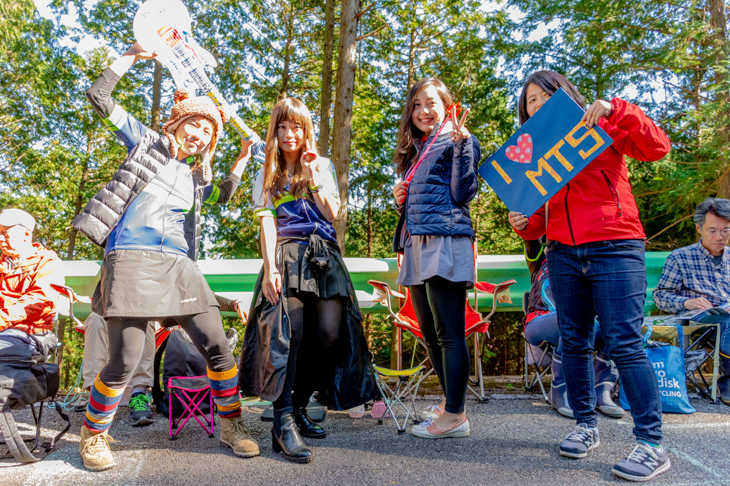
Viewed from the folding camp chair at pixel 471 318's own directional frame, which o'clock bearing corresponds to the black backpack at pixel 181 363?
The black backpack is roughly at 2 o'clock from the folding camp chair.

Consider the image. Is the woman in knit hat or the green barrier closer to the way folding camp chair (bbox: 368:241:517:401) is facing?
the woman in knit hat

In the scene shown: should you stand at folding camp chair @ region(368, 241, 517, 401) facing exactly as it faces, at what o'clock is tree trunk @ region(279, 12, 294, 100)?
The tree trunk is roughly at 5 o'clock from the folding camp chair.

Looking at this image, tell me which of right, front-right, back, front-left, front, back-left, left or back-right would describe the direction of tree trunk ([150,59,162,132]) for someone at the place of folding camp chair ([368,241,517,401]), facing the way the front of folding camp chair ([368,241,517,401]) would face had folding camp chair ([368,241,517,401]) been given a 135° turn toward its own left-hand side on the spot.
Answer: left

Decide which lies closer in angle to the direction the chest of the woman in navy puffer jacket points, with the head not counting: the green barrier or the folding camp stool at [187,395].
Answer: the folding camp stool

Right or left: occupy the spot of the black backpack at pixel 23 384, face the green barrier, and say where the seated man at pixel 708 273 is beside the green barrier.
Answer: right

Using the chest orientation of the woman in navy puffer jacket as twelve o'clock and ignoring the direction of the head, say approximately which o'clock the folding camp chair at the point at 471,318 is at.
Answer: The folding camp chair is roughly at 5 o'clock from the woman in navy puffer jacket.

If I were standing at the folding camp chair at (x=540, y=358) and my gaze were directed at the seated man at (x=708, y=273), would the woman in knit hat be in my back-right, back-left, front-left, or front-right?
back-right

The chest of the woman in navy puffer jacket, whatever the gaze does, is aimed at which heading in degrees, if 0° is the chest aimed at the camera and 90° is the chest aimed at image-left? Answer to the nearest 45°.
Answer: approximately 45°

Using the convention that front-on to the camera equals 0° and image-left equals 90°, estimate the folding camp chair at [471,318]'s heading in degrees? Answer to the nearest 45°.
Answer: approximately 0°

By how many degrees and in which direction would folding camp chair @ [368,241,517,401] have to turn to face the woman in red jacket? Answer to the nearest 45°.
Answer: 0° — it already faces them
